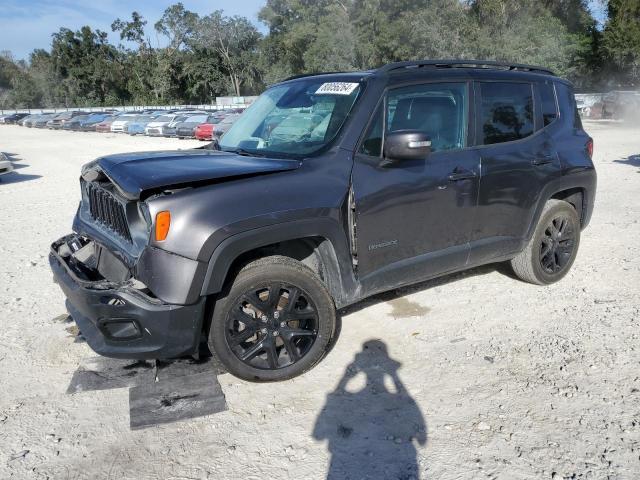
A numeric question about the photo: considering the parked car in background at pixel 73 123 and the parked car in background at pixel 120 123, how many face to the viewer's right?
0

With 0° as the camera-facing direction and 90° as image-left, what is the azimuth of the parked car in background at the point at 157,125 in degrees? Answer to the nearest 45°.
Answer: approximately 45°

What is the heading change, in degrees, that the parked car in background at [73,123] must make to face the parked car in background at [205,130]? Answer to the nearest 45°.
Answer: approximately 45° to its left

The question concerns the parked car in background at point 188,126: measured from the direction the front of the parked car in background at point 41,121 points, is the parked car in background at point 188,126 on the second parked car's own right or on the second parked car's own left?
on the second parked car's own left

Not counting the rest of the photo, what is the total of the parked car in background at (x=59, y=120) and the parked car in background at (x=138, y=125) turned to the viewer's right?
0

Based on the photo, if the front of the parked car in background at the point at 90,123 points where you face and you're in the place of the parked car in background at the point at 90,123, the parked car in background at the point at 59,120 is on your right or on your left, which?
on your right

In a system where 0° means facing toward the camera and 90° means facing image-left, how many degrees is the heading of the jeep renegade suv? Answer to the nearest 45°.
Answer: approximately 45°

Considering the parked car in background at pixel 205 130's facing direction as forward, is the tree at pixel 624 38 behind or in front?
behind

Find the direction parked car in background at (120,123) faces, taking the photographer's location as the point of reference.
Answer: facing the viewer and to the left of the viewer

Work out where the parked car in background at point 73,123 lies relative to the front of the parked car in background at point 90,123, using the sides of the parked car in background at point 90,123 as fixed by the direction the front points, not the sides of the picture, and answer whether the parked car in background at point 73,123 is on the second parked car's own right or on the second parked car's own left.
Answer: on the second parked car's own right

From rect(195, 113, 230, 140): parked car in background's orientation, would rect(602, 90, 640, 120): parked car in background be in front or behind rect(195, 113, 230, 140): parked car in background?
behind

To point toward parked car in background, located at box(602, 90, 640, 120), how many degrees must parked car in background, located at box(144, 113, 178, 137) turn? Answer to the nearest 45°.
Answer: approximately 135° to its left
